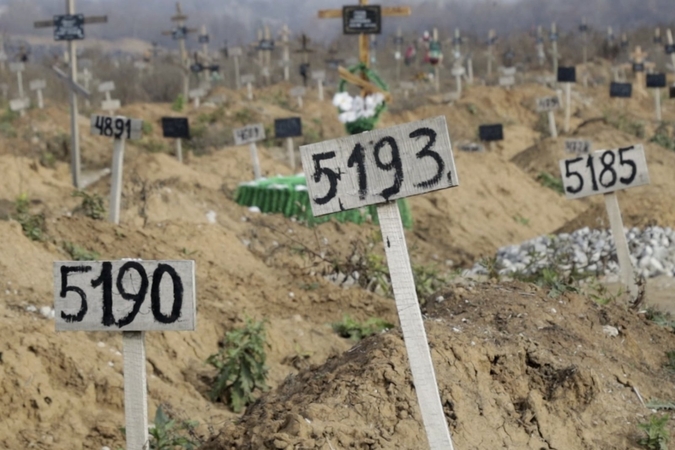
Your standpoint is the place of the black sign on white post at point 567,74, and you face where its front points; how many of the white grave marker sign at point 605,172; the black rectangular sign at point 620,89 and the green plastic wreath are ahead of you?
2

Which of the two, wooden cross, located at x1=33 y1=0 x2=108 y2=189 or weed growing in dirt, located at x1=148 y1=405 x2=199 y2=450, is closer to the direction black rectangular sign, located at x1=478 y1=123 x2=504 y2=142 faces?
the weed growing in dirt

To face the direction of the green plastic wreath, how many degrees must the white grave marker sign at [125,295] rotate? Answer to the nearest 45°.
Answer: approximately 180°

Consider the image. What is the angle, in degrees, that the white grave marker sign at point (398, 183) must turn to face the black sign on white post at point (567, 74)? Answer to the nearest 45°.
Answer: approximately 180°

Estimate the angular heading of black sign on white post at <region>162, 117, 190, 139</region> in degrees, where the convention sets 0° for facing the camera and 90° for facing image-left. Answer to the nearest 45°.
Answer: approximately 0°

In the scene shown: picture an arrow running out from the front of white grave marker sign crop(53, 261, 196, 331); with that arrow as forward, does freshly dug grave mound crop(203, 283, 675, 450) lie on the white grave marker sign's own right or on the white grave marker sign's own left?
on the white grave marker sign's own left
